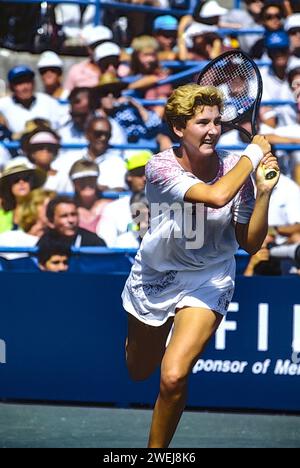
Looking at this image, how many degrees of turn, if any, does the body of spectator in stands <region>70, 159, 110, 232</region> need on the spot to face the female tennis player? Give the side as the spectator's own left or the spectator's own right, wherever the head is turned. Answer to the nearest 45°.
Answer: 0° — they already face them

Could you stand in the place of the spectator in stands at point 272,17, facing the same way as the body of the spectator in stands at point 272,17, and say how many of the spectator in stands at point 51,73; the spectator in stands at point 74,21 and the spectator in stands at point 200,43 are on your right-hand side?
3

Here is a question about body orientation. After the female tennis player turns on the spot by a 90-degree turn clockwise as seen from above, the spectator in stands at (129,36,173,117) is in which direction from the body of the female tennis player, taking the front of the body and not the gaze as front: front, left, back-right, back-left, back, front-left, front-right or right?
back-right

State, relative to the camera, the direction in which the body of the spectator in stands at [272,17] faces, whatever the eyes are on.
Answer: toward the camera

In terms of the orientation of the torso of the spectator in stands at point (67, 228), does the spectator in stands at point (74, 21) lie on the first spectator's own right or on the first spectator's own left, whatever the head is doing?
on the first spectator's own left

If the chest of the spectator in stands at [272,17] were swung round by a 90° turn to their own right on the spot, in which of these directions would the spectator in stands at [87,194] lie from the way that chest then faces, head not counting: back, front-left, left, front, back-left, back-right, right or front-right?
front-left

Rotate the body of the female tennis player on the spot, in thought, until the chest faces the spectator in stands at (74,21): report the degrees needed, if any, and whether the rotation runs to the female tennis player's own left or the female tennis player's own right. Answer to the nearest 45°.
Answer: approximately 135° to the female tennis player's own left

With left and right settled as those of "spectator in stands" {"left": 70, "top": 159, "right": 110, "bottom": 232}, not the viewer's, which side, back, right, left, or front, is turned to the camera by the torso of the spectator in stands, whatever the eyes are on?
front

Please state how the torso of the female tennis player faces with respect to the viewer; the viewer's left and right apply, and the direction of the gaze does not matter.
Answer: facing the viewer and to the right of the viewer

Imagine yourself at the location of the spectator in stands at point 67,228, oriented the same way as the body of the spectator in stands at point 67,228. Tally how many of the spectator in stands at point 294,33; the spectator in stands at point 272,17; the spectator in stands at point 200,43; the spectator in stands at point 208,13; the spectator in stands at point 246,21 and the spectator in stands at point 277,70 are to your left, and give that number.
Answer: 6

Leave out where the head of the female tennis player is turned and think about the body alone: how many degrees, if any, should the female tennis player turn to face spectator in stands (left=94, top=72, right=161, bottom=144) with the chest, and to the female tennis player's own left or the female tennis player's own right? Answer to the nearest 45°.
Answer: approximately 135° to the female tennis player's own left
